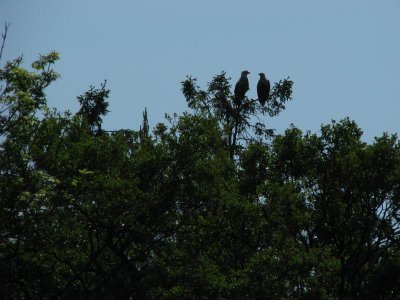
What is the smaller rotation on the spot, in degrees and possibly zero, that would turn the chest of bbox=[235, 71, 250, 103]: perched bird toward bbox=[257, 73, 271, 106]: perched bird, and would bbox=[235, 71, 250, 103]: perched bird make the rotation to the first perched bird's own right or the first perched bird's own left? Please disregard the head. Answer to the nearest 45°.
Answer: approximately 45° to the first perched bird's own left
